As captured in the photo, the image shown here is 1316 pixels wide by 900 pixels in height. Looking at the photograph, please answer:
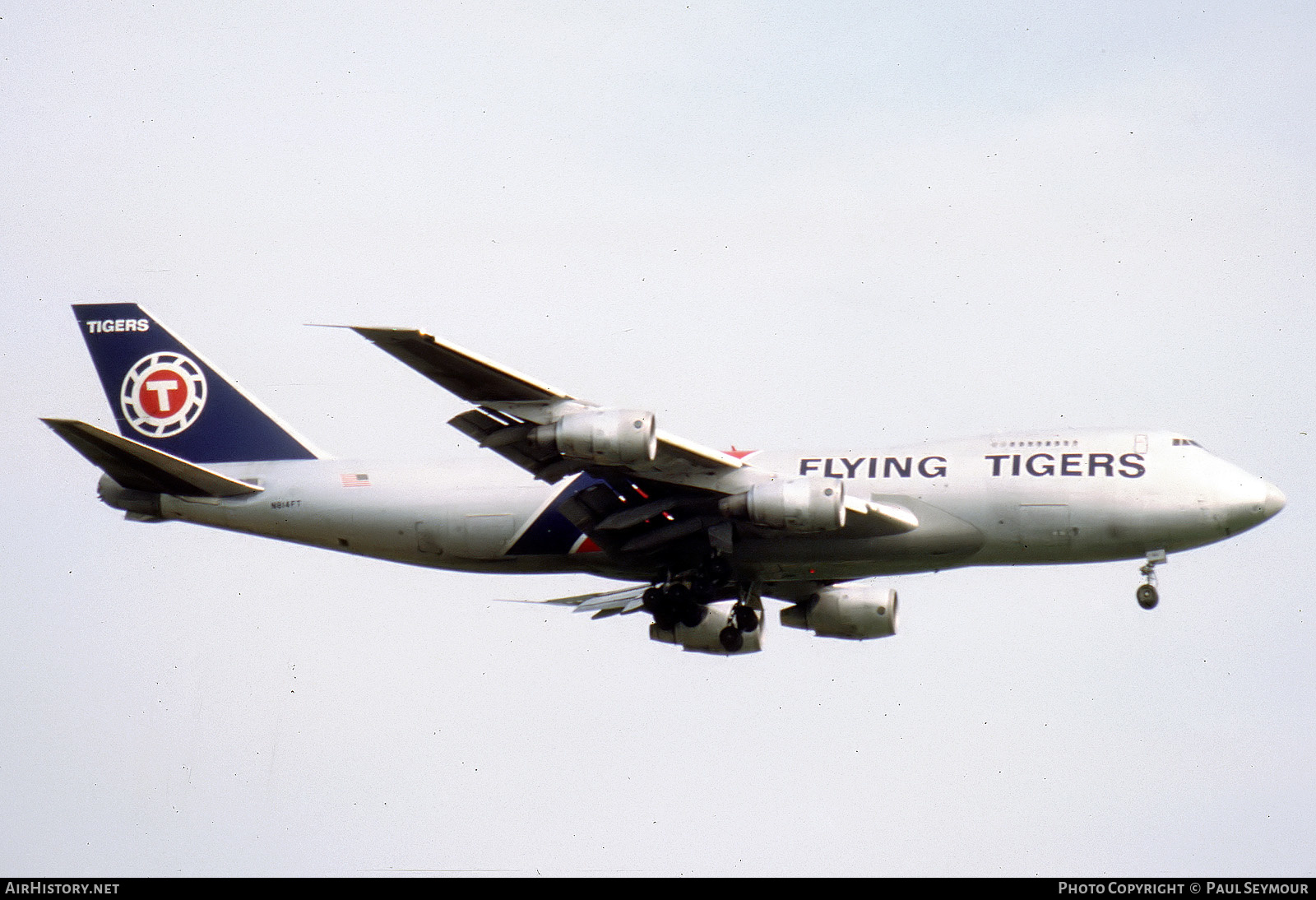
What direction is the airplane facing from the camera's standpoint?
to the viewer's right
